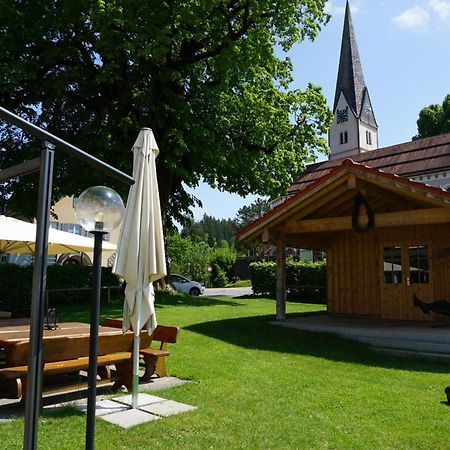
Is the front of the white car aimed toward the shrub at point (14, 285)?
no

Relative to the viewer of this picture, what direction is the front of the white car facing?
facing to the right of the viewer

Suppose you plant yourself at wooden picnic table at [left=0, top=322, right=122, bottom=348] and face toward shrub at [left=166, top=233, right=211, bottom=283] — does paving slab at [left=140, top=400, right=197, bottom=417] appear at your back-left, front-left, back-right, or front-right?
back-right

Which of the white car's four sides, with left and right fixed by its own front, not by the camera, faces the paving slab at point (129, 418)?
right

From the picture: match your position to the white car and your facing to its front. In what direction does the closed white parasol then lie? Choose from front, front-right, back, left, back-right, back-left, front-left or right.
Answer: right

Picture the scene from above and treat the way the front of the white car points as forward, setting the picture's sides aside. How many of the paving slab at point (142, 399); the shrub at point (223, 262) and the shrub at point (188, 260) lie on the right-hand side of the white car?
1

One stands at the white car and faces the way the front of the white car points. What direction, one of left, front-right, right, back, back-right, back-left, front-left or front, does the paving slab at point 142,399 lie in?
right

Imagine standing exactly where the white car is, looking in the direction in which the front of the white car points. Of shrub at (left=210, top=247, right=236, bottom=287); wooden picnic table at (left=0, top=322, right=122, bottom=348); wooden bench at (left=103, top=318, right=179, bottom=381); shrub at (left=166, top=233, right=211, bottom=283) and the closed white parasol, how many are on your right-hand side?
3

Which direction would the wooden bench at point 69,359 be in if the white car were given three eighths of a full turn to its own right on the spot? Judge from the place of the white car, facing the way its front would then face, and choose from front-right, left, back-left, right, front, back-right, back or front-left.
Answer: front-left

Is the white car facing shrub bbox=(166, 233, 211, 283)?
no

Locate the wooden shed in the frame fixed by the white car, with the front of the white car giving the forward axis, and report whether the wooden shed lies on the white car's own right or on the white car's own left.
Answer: on the white car's own right

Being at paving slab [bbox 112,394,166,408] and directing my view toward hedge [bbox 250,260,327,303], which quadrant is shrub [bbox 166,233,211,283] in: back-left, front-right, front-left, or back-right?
front-left

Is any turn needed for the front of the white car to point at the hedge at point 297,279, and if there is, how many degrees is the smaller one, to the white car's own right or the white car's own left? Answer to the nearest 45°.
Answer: approximately 45° to the white car's own right

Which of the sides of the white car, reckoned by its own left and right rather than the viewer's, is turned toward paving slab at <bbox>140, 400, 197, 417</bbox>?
right

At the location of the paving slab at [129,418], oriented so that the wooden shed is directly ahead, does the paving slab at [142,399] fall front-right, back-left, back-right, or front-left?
front-left

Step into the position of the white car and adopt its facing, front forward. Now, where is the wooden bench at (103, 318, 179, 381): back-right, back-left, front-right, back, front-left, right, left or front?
right
